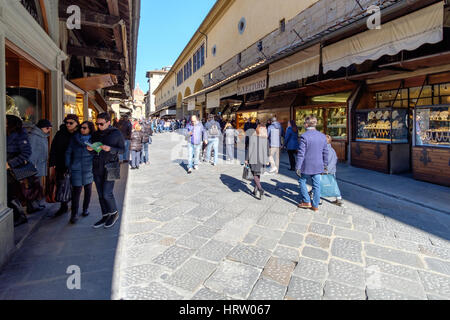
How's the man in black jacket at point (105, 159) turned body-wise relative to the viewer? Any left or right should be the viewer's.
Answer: facing the viewer and to the left of the viewer

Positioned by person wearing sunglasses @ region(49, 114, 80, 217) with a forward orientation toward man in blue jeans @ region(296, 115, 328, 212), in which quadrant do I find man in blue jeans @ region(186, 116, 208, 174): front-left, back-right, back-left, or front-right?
front-left

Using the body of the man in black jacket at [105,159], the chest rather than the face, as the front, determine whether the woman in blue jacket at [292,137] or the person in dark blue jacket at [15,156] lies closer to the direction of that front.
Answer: the person in dark blue jacket

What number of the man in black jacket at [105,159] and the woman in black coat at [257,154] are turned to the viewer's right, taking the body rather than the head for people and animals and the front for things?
0

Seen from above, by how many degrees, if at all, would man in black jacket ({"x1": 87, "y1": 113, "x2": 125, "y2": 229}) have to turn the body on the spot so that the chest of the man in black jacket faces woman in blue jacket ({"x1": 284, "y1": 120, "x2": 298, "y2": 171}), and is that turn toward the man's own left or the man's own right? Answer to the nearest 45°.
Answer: approximately 180°
